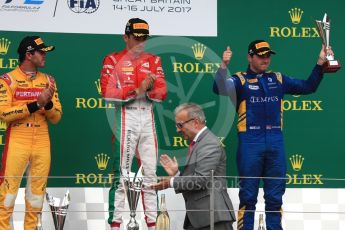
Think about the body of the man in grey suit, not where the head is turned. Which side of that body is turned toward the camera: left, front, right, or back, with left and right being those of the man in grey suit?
left

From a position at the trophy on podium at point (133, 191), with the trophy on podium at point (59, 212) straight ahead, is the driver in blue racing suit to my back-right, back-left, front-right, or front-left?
back-right

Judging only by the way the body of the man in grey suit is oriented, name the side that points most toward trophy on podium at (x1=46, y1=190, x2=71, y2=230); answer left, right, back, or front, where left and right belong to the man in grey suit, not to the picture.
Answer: front

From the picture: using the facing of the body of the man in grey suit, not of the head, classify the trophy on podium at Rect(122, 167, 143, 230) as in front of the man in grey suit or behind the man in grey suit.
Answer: in front

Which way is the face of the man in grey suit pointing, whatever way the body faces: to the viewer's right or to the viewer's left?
to the viewer's left
